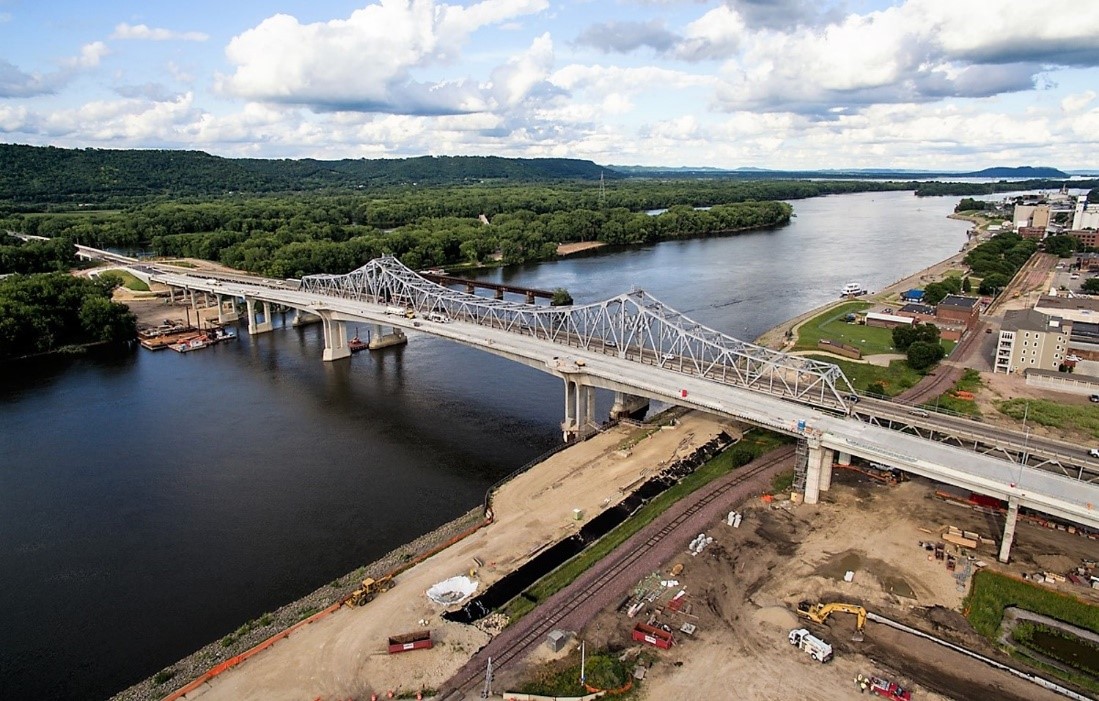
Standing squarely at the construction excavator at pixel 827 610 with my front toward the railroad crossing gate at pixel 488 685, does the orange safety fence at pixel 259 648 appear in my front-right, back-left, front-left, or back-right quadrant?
front-right

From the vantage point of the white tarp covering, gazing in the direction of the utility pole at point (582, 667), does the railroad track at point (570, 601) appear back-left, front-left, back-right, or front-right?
front-left
